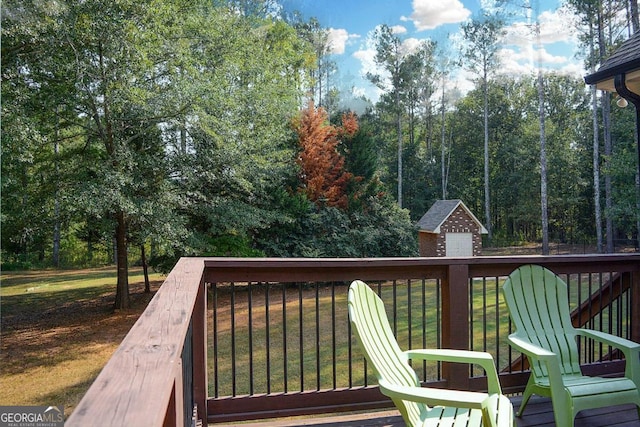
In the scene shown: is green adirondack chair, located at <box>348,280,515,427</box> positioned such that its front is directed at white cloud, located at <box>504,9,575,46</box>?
no

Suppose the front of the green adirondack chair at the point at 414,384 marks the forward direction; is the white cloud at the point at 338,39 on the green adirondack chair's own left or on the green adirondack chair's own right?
on the green adirondack chair's own left

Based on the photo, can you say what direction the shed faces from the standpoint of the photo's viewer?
facing the viewer and to the right of the viewer

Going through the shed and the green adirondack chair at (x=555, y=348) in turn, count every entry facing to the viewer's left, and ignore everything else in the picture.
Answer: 0

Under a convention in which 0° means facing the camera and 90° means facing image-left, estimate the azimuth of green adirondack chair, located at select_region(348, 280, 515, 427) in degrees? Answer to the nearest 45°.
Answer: approximately 270°

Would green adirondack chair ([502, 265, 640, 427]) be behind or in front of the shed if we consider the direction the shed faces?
in front

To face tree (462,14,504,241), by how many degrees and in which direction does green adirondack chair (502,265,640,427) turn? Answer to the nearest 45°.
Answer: approximately 135° to its left

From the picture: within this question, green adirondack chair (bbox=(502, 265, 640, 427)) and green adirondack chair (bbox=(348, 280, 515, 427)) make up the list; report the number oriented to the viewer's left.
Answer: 0

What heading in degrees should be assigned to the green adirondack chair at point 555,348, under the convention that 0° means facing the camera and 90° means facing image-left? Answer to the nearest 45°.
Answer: approximately 315°

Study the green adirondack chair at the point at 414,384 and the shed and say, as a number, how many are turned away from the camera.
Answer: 0

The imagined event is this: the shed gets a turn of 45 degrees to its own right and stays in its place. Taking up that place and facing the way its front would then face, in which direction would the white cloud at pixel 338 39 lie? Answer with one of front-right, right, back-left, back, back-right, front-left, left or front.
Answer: back-right

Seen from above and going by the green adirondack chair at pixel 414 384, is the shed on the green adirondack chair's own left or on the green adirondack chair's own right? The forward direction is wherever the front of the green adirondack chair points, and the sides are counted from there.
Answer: on the green adirondack chair's own left
